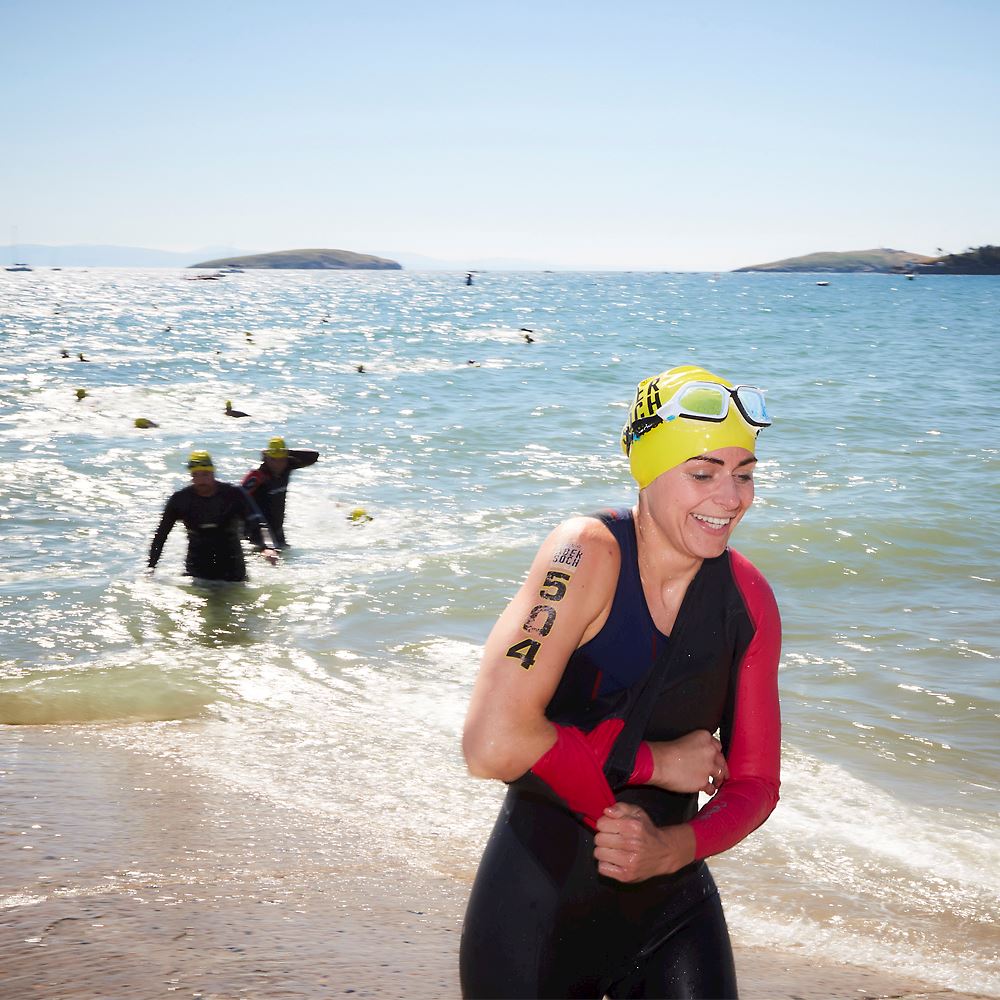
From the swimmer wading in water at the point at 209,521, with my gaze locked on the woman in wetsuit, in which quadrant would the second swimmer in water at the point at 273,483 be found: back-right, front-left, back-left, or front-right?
back-left

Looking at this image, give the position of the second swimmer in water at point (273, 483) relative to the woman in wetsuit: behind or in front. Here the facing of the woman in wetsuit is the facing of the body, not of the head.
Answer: behind

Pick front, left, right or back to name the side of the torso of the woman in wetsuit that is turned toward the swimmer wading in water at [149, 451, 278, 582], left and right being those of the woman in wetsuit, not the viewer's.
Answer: back

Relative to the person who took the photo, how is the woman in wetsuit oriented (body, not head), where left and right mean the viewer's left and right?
facing the viewer and to the right of the viewer

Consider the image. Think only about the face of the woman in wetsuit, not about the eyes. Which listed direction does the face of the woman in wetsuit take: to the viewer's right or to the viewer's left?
to the viewer's right

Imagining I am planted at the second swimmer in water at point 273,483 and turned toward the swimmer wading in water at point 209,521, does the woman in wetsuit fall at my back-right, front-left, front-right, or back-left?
front-left

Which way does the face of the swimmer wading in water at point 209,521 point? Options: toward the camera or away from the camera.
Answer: toward the camera

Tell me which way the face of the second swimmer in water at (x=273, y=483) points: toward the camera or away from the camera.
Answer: toward the camera
